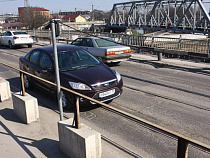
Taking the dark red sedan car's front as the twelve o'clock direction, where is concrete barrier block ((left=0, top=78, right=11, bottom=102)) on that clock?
The concrete barrier block is roughly at 5 o'clock from the dark red sedan car.

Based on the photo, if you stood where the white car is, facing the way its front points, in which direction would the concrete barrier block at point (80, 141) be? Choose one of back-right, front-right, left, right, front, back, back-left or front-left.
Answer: back-left

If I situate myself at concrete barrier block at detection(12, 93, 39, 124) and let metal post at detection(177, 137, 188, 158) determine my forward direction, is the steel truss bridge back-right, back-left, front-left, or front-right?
back-left

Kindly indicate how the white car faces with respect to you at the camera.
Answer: facing away from the viewer and to the left of the viewer

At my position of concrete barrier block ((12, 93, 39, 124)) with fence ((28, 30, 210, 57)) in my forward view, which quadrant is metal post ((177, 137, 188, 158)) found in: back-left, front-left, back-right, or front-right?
back-right

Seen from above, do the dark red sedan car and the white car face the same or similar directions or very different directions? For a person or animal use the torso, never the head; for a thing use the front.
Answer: very different directions

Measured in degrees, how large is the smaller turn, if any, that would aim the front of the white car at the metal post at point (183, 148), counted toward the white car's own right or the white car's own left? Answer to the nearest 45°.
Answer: approximately 135° to the white car's own left

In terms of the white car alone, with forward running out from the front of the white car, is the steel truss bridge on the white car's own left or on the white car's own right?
on the white car's own right

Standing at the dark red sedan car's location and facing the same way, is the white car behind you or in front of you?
behind

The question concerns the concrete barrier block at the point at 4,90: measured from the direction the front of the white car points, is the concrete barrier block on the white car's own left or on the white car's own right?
on the white car's own left
